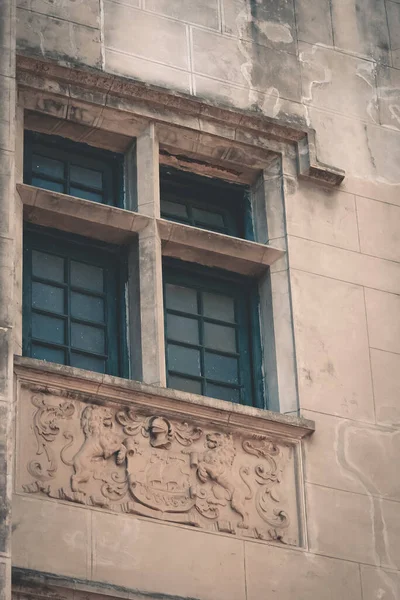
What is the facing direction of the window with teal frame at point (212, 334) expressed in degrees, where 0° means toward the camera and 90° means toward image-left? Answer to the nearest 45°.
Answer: approximately 315°

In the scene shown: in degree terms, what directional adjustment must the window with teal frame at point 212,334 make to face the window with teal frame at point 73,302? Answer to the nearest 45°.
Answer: approximately 90° to its right
